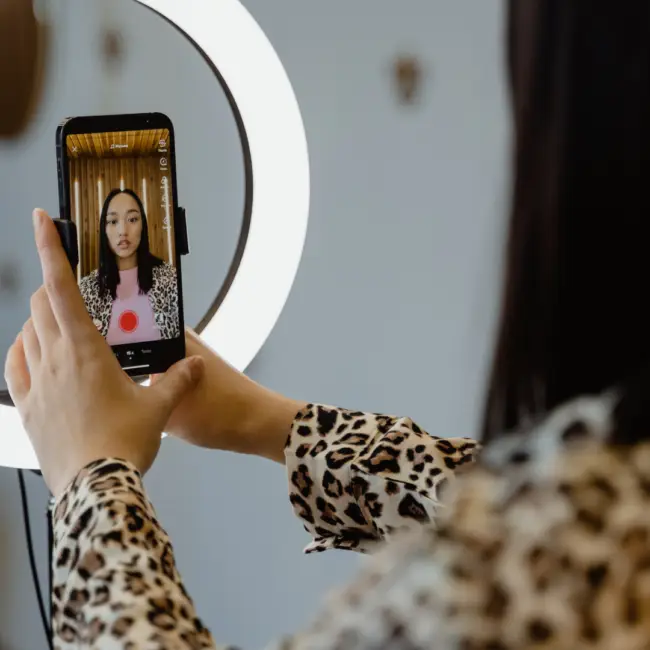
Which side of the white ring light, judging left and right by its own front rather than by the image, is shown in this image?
front
